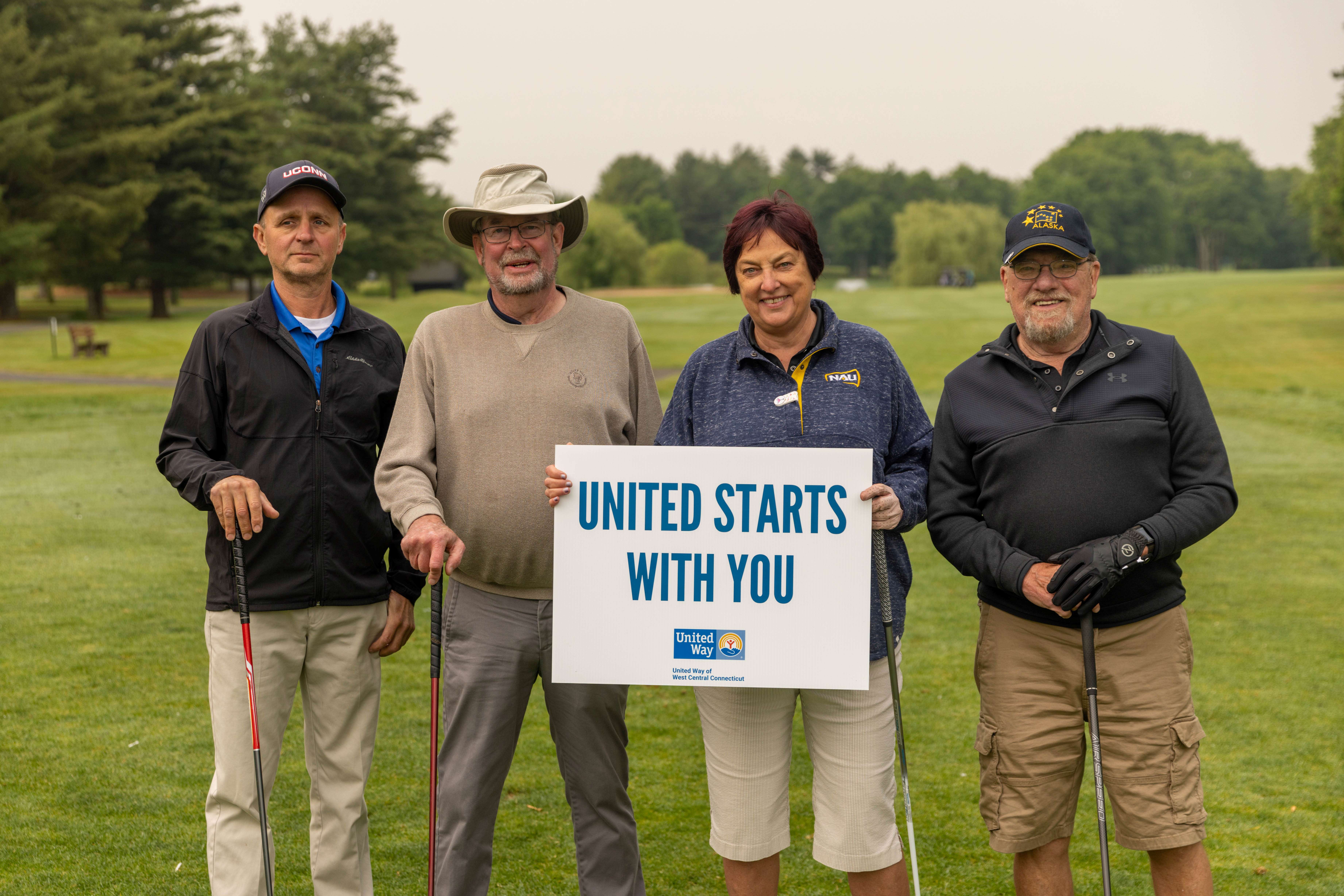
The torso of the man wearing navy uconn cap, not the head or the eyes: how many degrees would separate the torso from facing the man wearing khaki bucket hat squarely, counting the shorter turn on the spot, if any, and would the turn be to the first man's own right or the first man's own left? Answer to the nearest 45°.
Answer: approximately 45° to the first man's own left

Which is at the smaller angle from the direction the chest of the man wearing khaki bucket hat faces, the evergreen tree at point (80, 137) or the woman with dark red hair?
the woman with dark red hair

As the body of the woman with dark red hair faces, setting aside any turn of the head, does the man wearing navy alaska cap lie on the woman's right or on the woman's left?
on the woman's left

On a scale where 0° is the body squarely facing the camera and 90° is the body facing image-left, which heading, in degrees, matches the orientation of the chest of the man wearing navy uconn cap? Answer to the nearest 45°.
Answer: approximately 0°

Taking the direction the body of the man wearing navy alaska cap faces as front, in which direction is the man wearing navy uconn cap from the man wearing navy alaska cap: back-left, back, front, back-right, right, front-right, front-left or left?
right

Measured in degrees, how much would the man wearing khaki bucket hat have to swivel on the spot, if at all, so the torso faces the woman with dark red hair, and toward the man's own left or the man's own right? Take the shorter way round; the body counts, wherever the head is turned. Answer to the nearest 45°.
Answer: approximately 90° to the man's own left

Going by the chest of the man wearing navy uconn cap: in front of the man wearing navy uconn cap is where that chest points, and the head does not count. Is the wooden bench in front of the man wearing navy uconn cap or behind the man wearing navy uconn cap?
behind

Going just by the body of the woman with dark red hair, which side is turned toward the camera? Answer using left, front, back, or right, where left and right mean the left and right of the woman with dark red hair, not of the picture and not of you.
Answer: front

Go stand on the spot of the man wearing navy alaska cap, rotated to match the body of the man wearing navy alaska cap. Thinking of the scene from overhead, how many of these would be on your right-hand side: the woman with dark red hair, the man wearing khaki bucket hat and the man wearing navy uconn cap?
3

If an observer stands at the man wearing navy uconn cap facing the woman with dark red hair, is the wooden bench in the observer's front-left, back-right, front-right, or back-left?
back-left

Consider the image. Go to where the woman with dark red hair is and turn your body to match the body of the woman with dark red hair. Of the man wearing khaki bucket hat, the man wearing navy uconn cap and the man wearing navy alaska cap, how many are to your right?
2

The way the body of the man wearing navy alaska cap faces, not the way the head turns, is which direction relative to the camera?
toward the camera

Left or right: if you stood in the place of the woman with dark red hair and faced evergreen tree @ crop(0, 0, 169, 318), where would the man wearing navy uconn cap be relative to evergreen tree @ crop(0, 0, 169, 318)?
left

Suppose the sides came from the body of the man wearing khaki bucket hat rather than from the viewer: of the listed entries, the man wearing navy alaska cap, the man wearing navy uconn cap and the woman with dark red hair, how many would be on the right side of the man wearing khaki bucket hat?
1

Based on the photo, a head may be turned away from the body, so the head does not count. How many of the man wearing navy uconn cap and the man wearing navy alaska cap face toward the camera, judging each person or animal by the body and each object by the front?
2
